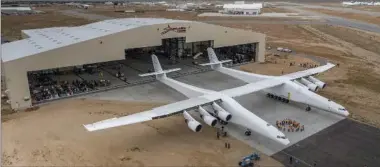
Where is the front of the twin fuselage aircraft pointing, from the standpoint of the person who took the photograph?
facing the viewer and to the right of the viewer
